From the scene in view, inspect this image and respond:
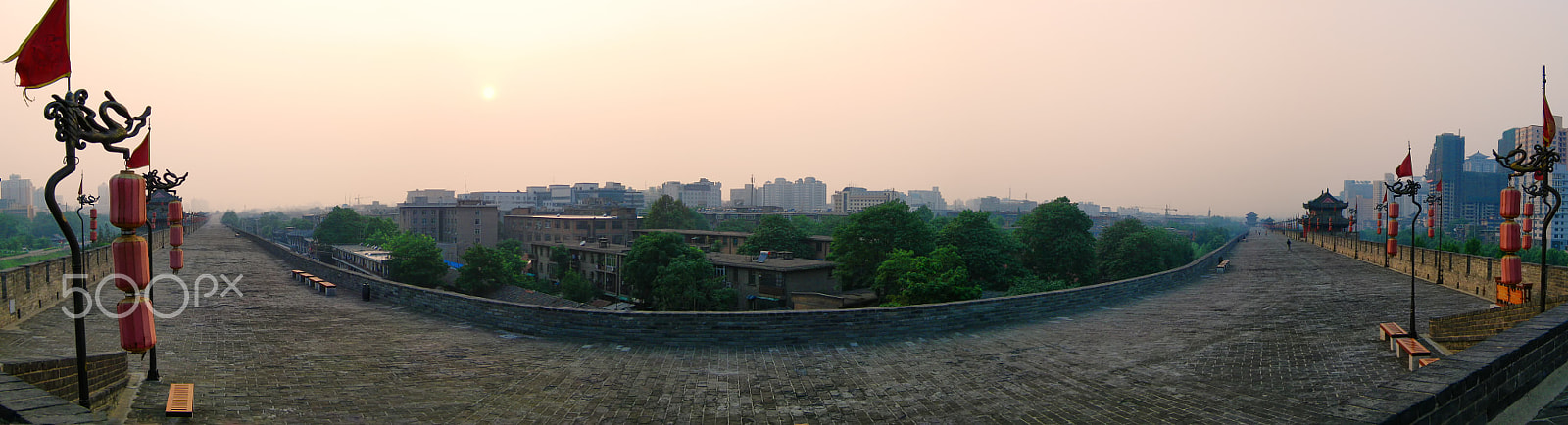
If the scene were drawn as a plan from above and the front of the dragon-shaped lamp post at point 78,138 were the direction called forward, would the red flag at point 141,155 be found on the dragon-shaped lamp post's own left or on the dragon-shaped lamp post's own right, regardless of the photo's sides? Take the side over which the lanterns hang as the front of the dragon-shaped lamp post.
on the dragon-shaped lamp post's own left

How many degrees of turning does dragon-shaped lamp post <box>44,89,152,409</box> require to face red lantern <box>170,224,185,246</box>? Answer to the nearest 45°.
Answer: approximately 90° to its left

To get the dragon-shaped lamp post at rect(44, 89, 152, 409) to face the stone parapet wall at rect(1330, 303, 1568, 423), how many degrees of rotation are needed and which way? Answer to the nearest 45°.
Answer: approximately 45° to its right

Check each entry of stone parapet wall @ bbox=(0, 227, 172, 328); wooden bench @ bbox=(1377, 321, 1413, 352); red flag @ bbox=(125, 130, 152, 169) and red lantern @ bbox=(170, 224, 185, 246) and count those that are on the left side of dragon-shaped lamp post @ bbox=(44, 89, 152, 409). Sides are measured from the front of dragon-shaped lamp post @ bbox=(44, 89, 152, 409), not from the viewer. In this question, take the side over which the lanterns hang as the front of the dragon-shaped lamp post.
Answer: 3

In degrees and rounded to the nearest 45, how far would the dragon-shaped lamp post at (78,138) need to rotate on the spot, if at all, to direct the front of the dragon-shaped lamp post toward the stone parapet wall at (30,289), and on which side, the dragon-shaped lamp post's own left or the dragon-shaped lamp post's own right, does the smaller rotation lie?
approximately 90° to the dragon-shaped lamp post's own left

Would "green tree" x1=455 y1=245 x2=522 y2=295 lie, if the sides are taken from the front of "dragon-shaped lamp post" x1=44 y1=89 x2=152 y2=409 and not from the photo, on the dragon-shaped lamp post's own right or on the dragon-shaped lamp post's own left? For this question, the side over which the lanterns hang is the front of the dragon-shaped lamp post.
on the dragon-shaped lamp post's own left

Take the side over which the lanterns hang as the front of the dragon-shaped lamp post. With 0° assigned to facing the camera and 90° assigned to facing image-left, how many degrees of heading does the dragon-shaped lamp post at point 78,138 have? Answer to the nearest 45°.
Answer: approximately 270°

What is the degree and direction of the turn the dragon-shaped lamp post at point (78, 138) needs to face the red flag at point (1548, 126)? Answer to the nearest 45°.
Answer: approximately 45° to its right
